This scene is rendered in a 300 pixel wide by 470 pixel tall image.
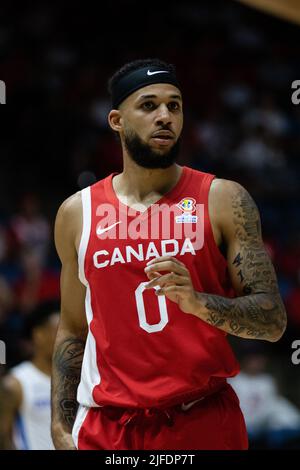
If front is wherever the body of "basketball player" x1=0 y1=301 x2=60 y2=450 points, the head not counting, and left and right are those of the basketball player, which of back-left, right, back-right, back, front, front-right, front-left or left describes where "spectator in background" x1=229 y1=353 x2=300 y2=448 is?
left

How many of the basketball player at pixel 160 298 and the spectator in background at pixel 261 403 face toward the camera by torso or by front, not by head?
2

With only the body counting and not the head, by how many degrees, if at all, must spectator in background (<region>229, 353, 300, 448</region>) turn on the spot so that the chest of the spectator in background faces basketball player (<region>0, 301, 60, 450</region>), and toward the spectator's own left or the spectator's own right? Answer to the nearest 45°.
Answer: approximately 45° to the spectator's own right

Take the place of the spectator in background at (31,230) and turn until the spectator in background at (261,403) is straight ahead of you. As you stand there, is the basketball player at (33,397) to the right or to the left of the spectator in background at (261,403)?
right

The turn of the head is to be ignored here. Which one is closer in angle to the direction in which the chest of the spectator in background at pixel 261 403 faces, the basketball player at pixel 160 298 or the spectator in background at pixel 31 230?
the basketball player

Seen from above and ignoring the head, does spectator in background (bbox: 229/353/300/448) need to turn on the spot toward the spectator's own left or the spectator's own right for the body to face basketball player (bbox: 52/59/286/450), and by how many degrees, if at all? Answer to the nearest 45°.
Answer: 0° — they already face them

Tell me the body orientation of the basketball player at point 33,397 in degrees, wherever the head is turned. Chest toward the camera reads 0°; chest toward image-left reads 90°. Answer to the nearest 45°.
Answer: approximately 315°

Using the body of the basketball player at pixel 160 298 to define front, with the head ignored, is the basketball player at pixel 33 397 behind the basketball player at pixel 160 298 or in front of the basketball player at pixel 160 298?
behind
